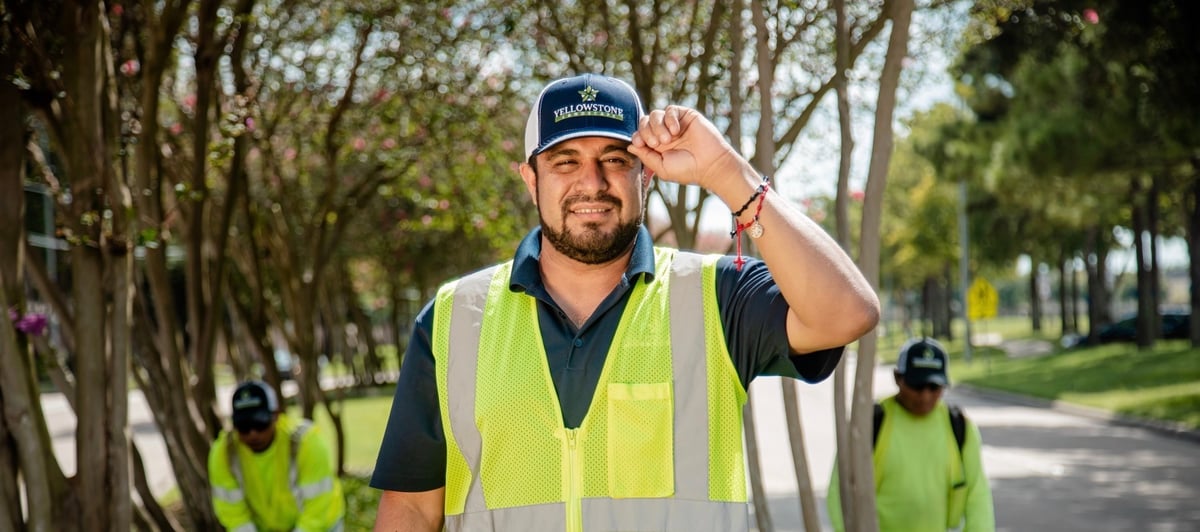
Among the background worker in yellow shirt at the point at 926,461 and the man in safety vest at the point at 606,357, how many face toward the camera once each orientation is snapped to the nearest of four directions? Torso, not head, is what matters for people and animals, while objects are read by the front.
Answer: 2

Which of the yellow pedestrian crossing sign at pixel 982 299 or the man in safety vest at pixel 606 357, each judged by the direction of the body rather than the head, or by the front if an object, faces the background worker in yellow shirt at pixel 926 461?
the yellow pedestrian crossing sign

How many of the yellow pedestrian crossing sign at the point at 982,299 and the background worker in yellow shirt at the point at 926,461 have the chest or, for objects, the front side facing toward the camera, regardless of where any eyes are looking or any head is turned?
2

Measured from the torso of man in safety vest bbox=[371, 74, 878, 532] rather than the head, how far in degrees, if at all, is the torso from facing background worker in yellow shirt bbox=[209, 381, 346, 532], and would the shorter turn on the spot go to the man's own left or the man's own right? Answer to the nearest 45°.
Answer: approximately 135° to the man's own right

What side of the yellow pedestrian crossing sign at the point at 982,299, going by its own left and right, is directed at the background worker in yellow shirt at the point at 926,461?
front

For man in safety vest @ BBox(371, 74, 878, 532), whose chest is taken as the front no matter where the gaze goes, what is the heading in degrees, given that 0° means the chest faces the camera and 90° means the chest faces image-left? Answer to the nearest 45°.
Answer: approximately 0°

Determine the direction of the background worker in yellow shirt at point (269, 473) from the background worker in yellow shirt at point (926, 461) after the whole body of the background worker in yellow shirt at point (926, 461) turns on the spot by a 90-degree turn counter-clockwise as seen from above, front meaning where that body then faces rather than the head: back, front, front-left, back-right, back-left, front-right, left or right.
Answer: back

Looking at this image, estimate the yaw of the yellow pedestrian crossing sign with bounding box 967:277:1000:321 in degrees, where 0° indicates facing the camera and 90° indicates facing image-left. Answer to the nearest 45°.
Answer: approximately 0°
